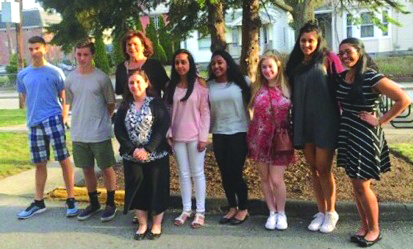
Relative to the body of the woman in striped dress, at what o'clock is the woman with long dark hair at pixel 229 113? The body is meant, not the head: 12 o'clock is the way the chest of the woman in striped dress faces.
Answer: The woman with long dark hair is roughly at 2 o'clock from the woman in striped dress.

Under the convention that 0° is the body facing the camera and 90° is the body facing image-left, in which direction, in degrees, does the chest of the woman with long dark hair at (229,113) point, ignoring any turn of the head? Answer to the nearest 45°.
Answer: approximately 45°

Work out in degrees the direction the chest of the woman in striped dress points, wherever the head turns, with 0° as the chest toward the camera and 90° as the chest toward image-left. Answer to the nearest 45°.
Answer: approximately 45°

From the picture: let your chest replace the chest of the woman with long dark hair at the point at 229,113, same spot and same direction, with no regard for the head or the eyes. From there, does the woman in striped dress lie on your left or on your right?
on your left

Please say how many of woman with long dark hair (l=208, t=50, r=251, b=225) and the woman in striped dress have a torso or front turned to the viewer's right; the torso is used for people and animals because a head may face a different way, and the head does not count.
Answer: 0

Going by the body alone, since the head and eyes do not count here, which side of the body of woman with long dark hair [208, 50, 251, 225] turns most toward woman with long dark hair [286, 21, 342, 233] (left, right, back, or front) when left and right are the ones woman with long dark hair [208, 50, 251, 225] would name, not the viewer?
left

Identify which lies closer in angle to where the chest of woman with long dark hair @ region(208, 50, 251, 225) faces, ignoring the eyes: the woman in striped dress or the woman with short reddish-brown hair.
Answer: the woman with short reddish-brown hair

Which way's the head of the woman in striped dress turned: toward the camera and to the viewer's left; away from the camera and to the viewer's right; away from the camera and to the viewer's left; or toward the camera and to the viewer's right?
toward the camera and to the viewer's left

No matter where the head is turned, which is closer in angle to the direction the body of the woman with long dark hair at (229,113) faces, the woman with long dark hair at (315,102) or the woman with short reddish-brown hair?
the woman with short reddish-brown hair

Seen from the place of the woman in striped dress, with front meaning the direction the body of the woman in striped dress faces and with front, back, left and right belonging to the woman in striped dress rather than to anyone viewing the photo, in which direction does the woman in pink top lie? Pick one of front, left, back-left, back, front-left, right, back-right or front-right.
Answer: front-right

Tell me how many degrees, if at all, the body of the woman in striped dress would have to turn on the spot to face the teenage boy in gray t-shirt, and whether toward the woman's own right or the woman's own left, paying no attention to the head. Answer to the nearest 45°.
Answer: approximately 45° to the woman's own right

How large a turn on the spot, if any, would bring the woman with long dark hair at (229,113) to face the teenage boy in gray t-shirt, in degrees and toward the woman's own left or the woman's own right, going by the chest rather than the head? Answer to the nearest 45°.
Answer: approximately 45° to the woman's own right

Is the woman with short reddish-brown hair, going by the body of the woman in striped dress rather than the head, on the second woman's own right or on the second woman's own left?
on the second woman's own right
